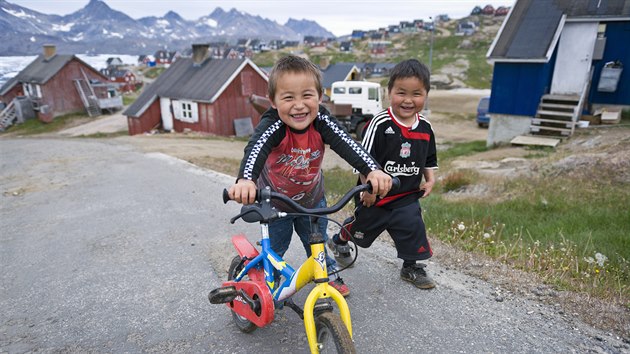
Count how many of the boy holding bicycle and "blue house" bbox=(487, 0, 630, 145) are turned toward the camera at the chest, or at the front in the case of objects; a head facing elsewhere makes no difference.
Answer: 2

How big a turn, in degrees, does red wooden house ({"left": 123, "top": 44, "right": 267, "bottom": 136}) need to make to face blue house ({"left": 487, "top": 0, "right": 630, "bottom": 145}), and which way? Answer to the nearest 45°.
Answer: approximately 90° to its left

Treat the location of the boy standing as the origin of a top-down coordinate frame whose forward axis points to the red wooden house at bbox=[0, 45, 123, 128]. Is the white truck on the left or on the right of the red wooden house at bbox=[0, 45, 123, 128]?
right

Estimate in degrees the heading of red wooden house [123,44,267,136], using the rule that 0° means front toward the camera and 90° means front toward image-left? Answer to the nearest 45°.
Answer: approximately 45°

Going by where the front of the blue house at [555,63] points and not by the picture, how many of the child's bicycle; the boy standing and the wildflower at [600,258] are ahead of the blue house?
3

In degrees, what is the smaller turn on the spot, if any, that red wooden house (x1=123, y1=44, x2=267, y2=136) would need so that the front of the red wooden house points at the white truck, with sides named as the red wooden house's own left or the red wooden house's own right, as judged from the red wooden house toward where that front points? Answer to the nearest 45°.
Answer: approximately 90° to the red wooden house's own left

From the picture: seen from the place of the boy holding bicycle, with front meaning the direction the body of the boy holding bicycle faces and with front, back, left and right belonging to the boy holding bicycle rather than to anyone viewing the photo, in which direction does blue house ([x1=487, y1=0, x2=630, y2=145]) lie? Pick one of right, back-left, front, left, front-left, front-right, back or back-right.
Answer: back-left
